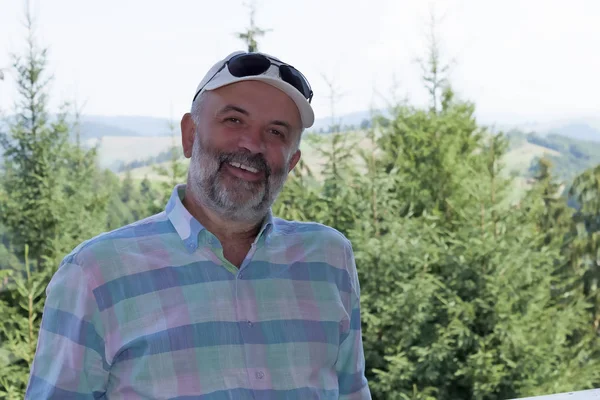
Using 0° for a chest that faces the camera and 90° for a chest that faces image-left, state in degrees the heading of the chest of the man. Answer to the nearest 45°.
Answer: approximately 0°

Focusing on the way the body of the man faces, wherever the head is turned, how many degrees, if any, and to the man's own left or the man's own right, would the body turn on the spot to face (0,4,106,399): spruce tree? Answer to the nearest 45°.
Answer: approximately 180°
